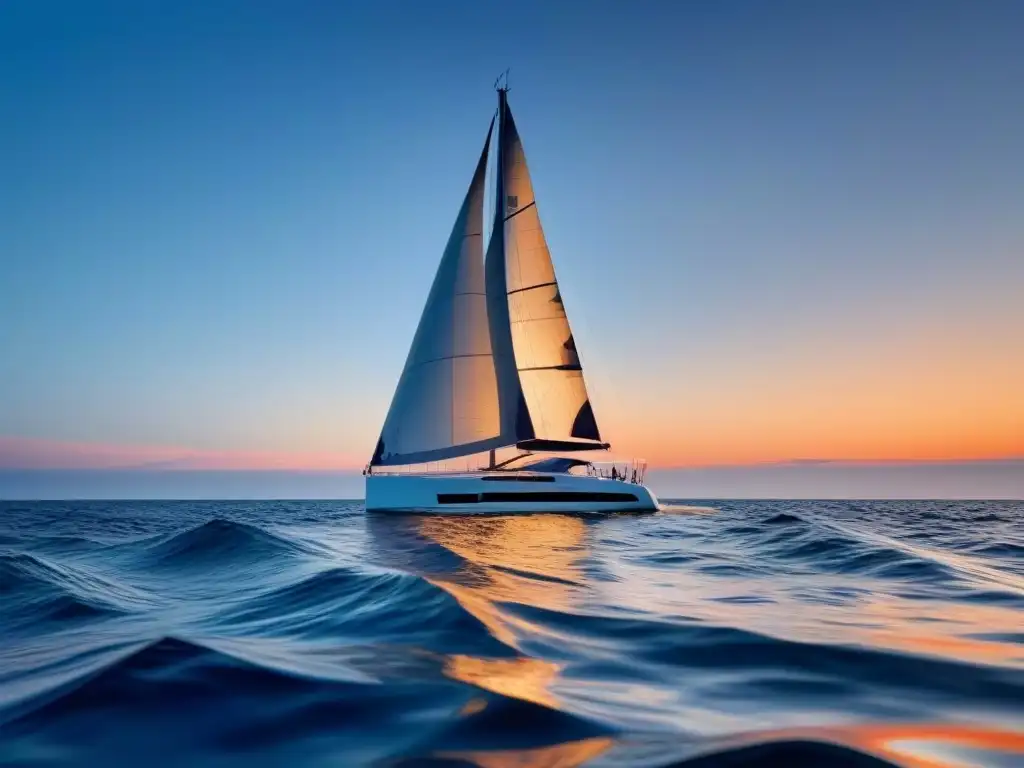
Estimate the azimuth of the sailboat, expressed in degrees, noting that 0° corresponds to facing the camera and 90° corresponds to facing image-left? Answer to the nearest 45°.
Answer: approximately 90°
